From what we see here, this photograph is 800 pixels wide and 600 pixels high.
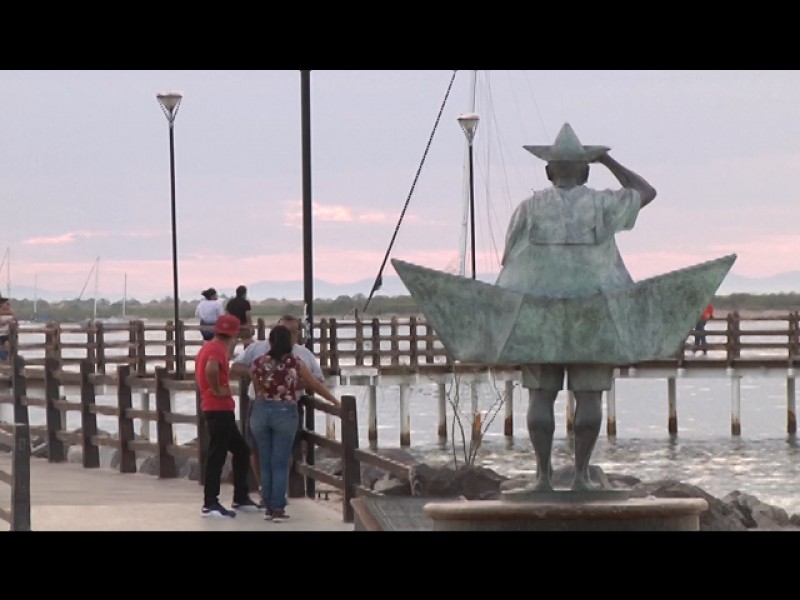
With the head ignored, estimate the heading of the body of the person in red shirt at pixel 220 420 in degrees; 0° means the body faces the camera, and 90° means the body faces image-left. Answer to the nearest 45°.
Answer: approximately 270°

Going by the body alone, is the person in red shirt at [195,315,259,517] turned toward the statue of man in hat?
no

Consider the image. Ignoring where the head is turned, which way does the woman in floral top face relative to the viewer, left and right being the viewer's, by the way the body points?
facing away from the viewer

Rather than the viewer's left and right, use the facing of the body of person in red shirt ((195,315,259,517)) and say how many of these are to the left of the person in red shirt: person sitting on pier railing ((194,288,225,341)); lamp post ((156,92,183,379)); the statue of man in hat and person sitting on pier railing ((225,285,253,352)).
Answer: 3

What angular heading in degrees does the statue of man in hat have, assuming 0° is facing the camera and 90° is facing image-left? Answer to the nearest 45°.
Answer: approximately 180°

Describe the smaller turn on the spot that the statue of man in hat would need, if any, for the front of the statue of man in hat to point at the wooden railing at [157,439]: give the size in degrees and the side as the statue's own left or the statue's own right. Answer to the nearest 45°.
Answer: approximately 45° to the statue's own left

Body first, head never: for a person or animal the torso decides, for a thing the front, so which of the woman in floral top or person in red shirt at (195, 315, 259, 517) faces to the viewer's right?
the person in red shirt

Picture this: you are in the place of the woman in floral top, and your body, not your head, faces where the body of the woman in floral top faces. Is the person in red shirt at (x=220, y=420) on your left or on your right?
on your left

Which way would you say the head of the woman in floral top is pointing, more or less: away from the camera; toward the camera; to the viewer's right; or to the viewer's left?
away from the camera

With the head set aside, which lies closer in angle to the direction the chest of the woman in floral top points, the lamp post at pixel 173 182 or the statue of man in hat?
the lamp post
